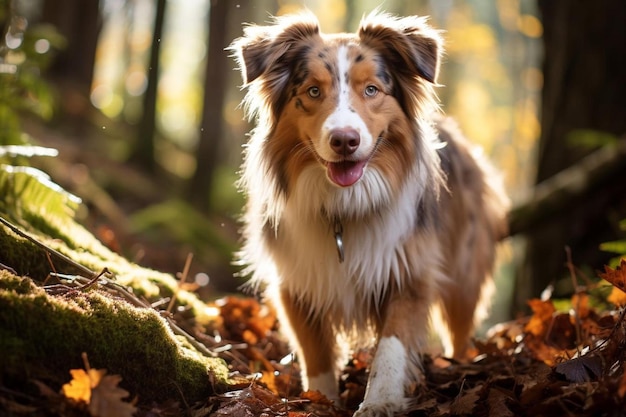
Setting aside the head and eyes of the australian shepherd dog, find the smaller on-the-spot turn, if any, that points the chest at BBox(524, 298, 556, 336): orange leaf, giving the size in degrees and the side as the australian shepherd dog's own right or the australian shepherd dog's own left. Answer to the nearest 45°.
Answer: approximately 135° to the australian shepherd dog's own left

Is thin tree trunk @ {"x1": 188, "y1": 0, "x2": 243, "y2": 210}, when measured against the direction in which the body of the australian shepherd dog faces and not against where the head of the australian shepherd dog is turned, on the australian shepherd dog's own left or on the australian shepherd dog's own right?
on the australian shepherd dog's own right

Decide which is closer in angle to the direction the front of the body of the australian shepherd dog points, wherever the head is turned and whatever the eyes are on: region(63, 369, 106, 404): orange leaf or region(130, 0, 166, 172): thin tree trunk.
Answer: the orange leaf

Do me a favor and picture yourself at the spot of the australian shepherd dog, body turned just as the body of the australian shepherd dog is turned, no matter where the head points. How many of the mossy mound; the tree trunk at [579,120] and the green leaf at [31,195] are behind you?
1

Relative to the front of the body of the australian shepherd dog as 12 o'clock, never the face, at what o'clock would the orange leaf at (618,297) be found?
The orange leaf is roughly at 8 o'clock from the australian shepherd dog.

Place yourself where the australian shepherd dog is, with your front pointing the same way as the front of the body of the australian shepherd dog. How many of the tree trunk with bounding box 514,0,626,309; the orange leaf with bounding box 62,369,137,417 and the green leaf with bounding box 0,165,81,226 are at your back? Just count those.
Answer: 1

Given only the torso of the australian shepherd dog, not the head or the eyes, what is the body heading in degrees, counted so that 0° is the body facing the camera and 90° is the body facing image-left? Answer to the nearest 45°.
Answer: approximately 45°

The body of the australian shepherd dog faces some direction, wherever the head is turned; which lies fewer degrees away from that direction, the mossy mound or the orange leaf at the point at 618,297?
the mossy mound

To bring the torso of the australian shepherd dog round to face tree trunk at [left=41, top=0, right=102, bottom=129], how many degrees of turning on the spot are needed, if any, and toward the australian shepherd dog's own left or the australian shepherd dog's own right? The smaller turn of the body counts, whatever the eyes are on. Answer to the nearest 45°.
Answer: approximately 90° to the australian shepherd dog's own right

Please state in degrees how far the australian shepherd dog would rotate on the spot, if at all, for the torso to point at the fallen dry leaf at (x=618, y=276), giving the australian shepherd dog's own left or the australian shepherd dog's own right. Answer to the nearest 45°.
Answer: approximately 90° to the australian shepherd dog's own left

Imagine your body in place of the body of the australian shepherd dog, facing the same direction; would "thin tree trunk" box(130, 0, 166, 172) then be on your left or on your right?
on your right
